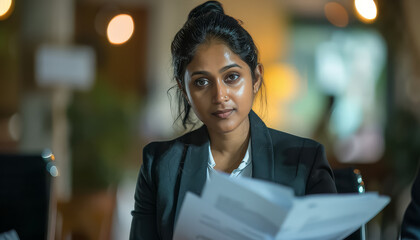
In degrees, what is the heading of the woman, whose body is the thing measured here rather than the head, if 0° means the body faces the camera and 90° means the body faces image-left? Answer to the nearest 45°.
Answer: approximately 0°
